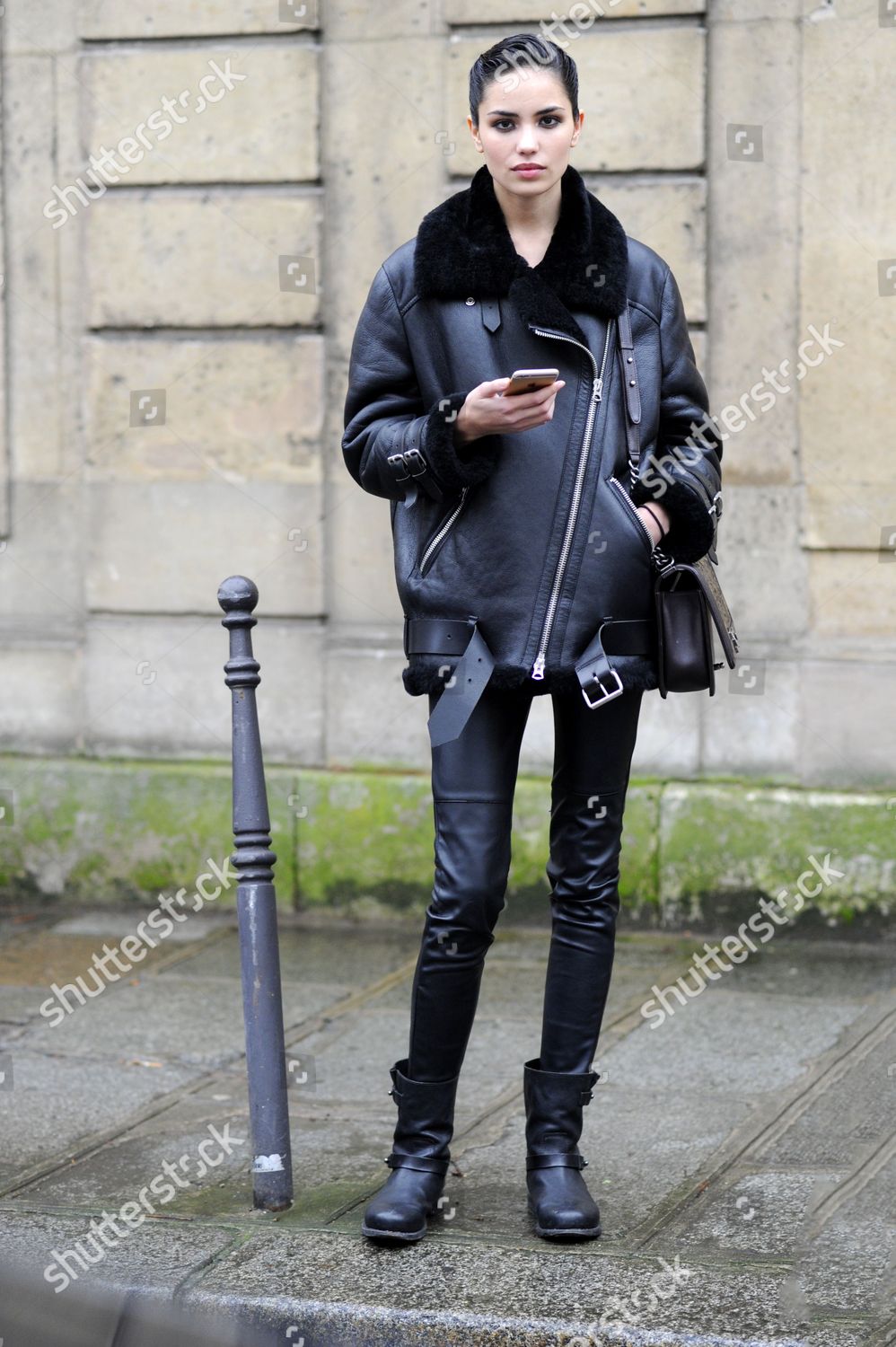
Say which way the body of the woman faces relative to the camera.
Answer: toward the camera
